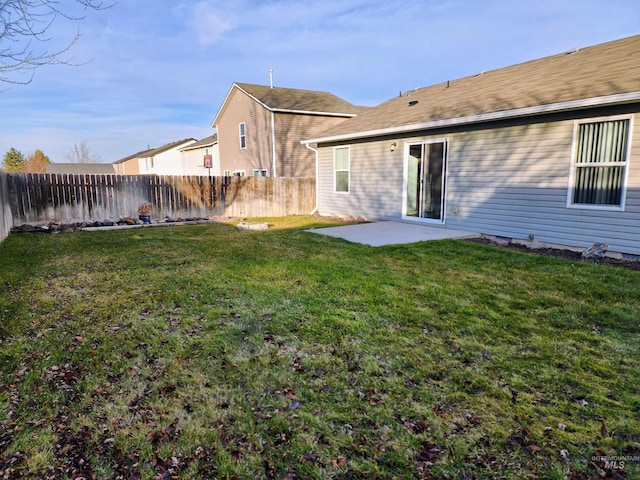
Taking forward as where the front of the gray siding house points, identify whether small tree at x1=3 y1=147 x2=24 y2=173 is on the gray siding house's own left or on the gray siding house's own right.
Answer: on the gray siding house's own left

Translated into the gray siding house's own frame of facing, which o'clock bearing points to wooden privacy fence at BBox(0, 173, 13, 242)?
The wooden privacy fence is roughly at 7 o'clock from the gray siding house.

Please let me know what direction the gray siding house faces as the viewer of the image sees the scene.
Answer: facing away from the viewer and to the right of the viewer
